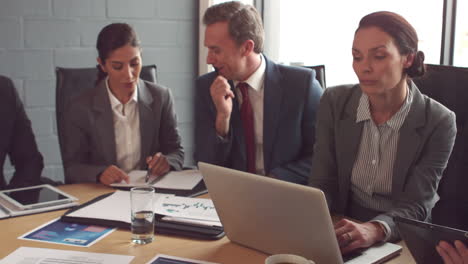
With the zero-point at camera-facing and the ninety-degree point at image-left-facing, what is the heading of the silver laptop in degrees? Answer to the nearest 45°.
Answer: approximately 225°

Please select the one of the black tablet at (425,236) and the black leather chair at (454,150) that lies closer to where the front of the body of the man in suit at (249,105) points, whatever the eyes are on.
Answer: the black tablet

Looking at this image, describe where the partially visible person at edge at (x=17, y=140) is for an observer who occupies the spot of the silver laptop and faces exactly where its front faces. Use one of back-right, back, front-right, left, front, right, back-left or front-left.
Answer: left

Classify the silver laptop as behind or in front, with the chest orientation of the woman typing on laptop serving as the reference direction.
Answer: in front

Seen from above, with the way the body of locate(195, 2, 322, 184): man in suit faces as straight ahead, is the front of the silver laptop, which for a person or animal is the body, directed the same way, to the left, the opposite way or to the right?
the opposite way

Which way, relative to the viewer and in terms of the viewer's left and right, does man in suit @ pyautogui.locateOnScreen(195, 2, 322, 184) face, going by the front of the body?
facing the viewer and to the left of the viewer

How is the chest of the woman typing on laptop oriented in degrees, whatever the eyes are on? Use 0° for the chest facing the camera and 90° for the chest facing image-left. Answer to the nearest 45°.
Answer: approximately 45°

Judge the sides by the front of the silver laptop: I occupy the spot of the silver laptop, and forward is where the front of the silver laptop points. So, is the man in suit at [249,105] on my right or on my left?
on my left

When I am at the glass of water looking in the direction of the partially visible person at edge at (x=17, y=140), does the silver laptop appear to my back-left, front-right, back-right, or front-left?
back-right

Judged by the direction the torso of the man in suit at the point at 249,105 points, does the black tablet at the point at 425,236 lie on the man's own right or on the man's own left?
on the man's own left

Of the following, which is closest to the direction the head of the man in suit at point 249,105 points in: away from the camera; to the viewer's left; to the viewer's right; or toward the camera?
to the viewer's left

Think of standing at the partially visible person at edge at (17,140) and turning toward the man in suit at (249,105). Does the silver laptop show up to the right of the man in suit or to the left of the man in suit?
right

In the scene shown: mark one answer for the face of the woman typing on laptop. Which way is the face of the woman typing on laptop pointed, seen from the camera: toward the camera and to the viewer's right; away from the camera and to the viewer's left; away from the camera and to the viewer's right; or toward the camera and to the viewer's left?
toward the camera and to the viewer's left

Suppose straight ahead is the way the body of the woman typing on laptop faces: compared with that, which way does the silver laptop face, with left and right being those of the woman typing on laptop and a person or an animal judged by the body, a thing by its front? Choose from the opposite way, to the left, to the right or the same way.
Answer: the opposite way

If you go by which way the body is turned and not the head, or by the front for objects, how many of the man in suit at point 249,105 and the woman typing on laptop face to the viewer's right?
0

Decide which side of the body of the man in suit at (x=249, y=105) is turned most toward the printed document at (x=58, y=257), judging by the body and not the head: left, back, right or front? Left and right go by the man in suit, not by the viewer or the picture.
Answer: front
